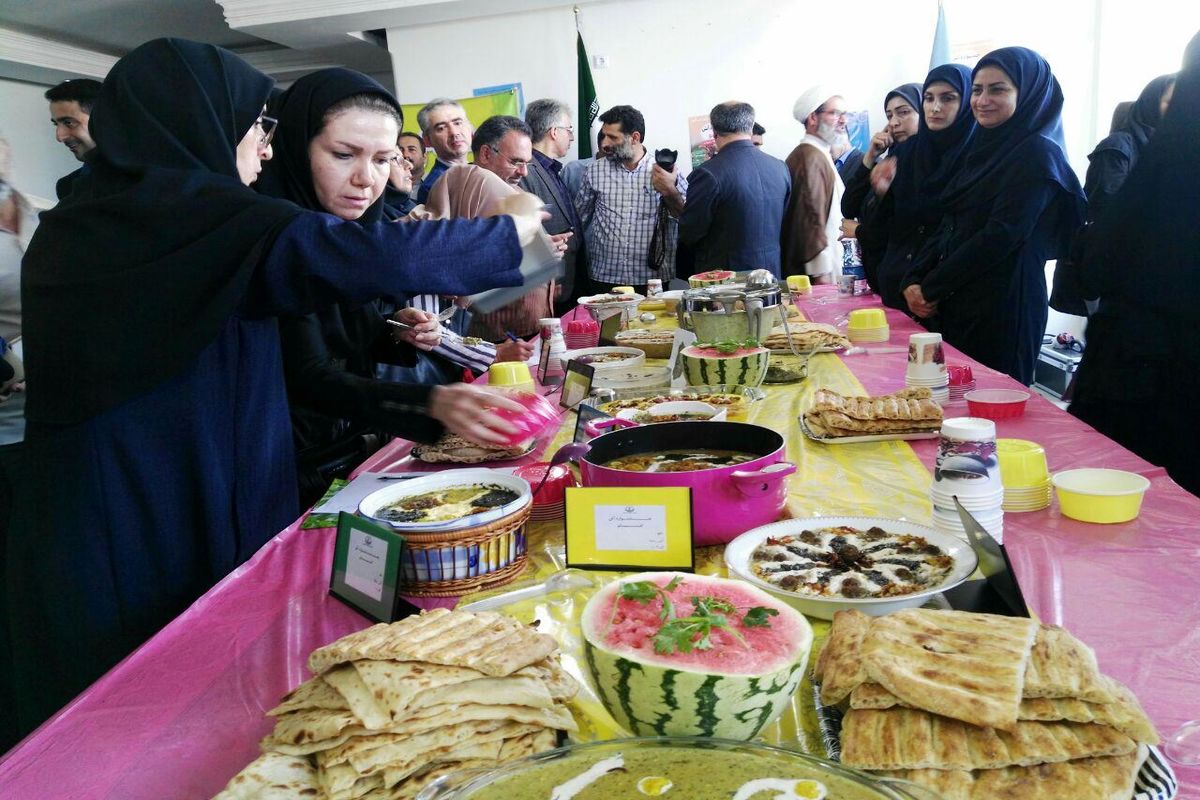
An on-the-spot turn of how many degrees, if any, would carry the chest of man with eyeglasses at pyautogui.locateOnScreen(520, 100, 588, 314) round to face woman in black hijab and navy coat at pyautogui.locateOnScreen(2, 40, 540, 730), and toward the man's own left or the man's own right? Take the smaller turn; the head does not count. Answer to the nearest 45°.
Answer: approximately 90° to the man's own right

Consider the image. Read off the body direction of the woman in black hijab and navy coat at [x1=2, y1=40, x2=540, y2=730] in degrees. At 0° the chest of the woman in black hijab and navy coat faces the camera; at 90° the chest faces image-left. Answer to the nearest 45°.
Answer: approximately 225°

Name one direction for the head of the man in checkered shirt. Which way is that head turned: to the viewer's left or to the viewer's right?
to the viewer's left

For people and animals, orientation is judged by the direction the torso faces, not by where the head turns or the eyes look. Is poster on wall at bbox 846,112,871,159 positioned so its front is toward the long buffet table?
yes

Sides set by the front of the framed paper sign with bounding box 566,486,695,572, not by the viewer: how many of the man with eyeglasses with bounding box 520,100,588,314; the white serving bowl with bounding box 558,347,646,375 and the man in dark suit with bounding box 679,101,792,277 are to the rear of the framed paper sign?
3

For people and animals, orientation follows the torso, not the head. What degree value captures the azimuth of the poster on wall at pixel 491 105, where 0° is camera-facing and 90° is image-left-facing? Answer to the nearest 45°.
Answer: approximately 0°
